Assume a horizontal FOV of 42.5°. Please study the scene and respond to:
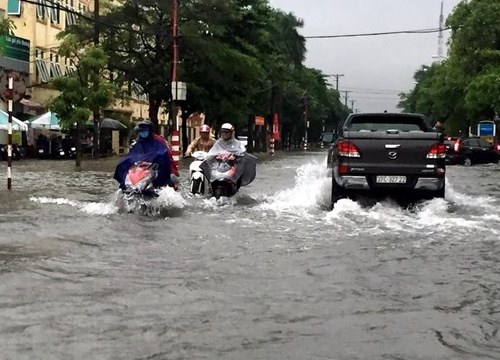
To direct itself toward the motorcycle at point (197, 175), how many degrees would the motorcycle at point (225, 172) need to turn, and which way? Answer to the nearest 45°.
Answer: approximately 135° to its right

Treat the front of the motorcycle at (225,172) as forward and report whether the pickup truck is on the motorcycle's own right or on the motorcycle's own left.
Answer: on the motorcycle's own left

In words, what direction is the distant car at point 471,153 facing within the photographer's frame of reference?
facing away from the viewer and to the right of the viewer

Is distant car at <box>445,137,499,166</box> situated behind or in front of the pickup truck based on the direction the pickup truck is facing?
in front

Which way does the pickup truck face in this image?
away from the camera

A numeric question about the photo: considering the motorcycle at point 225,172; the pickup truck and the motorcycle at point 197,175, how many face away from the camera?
1

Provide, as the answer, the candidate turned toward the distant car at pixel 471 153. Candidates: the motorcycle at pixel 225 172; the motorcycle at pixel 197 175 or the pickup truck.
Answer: the pickup truck

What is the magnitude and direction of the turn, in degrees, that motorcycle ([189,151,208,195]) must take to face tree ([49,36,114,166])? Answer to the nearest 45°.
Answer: approximately 180°

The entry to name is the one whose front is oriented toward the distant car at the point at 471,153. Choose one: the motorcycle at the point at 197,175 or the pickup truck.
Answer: the pickup truck

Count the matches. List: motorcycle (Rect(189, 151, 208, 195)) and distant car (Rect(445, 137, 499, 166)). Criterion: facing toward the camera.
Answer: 1

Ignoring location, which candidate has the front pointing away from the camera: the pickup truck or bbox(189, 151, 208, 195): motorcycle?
the pickup truck

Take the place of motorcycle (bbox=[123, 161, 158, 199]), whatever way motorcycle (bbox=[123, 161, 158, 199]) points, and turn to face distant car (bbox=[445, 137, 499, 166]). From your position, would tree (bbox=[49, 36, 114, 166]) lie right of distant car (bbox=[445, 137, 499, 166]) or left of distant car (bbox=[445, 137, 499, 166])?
left
